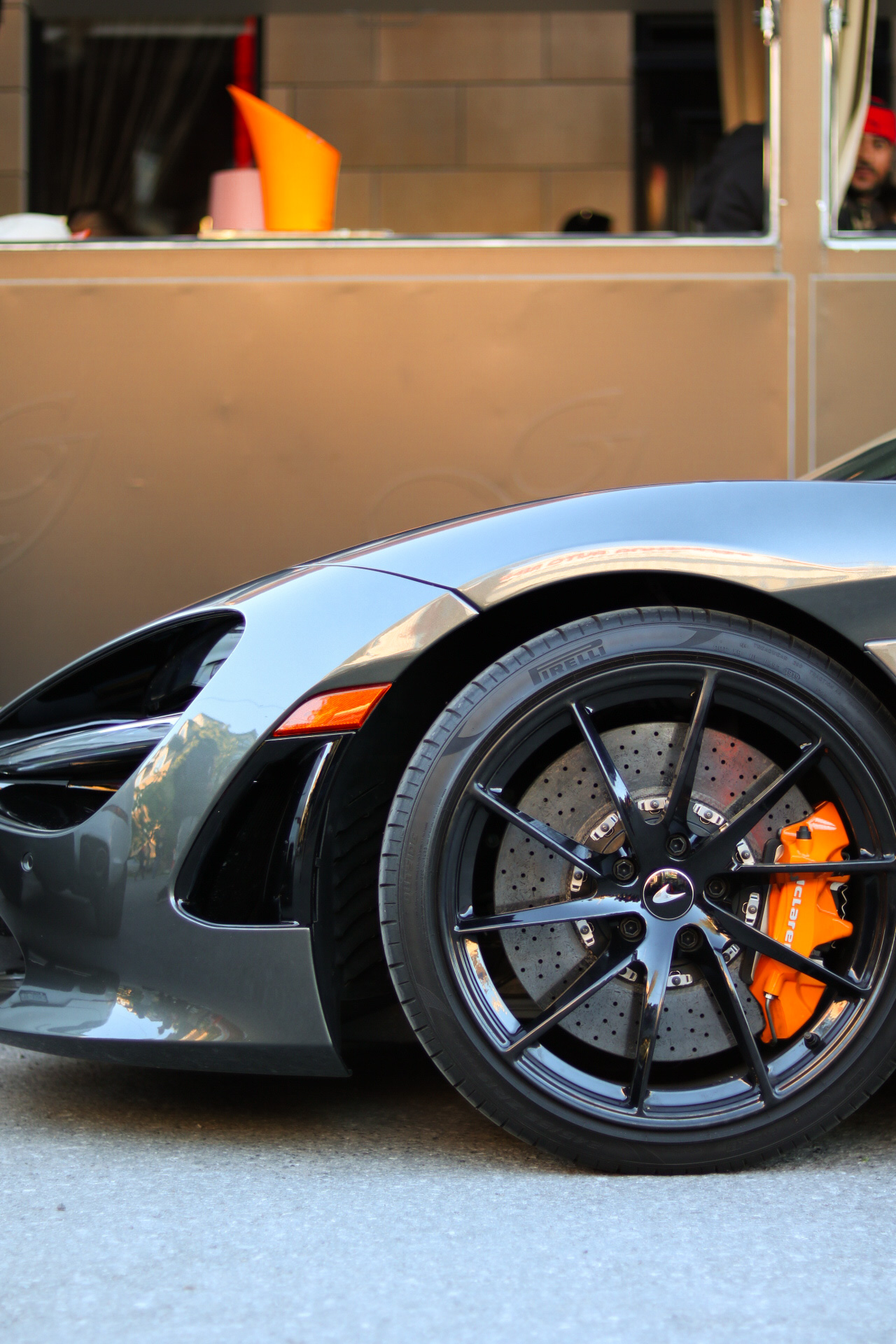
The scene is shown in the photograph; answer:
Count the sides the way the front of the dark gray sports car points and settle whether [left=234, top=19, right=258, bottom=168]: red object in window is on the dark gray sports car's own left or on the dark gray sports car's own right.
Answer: on the dark gray sports car's own right

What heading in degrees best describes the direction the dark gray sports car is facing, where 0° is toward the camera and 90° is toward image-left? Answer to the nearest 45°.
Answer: approximately 90°

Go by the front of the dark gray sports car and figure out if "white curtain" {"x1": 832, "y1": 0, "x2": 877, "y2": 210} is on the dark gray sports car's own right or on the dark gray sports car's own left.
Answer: on the dark gray sports car's own right

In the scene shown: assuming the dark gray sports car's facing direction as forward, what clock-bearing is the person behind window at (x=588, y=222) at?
The person behind window is roughly at 3 o'clock from the dark gray sports car.

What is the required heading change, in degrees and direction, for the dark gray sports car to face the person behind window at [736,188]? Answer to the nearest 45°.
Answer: approximately 90° to its right
